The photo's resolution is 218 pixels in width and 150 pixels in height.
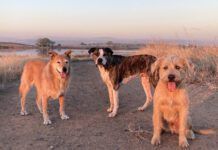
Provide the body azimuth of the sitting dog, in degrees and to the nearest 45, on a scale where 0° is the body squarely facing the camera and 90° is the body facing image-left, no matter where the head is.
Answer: approximately 0°

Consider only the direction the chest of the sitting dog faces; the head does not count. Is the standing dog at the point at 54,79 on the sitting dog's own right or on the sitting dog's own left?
on the sitting dog's own right

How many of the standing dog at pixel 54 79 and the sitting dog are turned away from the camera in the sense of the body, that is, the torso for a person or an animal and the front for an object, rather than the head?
0

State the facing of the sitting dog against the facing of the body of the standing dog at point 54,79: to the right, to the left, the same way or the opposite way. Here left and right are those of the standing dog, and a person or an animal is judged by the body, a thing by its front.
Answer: to the right

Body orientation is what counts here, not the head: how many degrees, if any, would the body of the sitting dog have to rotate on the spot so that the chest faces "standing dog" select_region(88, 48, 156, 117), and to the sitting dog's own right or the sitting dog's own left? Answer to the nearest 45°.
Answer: approximately 135° to the sitting dog's own right

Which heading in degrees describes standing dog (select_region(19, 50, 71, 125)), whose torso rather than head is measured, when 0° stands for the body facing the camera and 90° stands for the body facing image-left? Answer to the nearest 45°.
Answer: approximately 315°

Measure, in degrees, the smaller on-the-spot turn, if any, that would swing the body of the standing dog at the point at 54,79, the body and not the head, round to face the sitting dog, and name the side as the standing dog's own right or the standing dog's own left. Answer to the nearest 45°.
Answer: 0° — it already faces it
